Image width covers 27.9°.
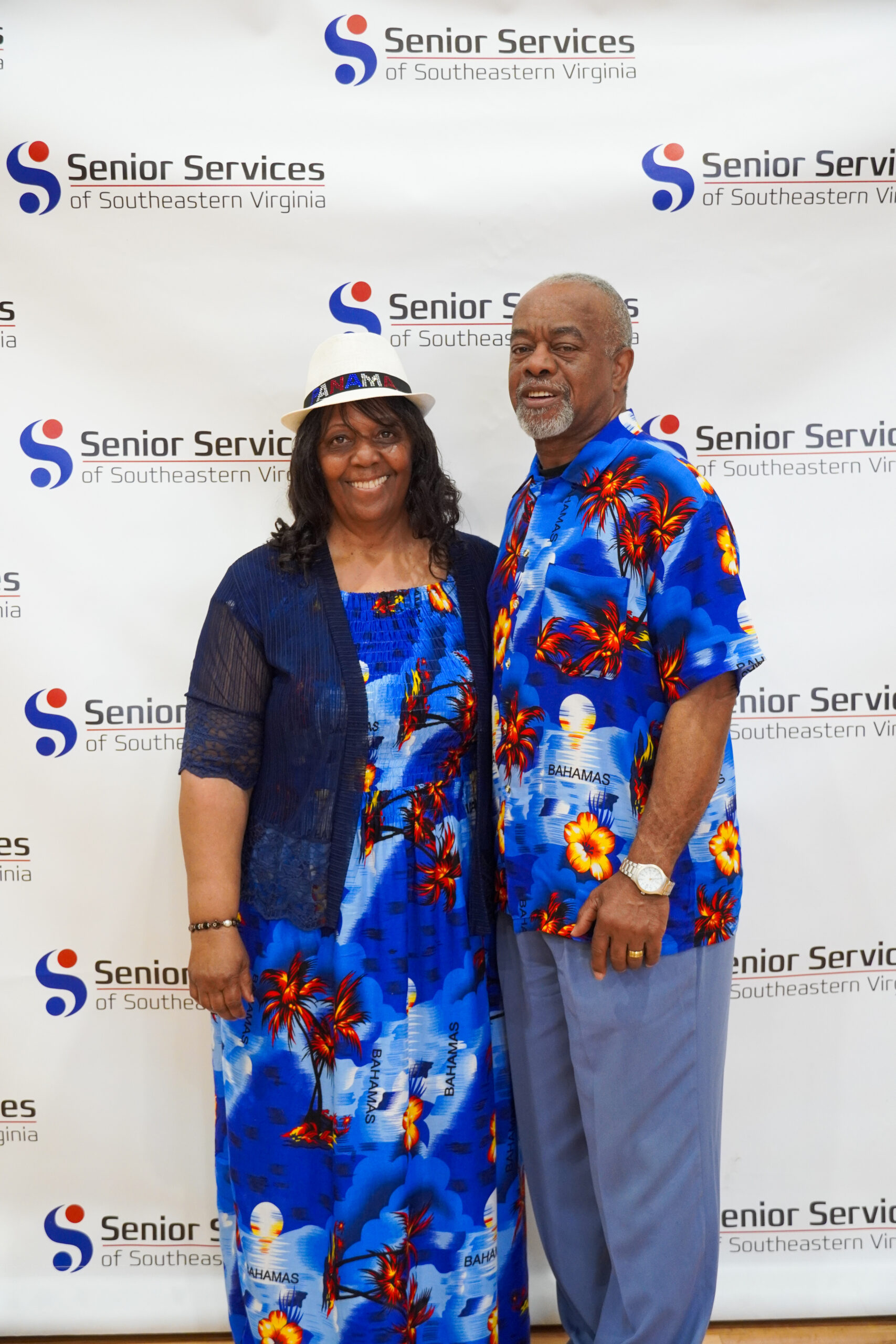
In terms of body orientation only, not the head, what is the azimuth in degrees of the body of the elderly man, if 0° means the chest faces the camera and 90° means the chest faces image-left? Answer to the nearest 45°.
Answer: approximately 45°
